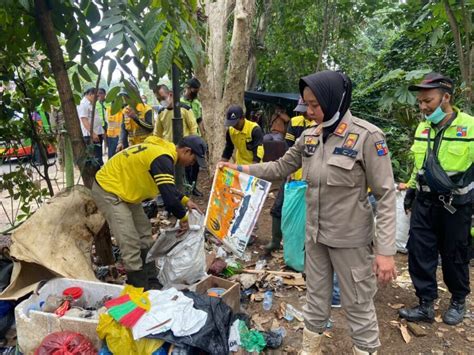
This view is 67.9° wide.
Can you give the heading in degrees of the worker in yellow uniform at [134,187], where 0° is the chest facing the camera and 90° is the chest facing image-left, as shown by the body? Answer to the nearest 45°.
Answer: approximately 270°

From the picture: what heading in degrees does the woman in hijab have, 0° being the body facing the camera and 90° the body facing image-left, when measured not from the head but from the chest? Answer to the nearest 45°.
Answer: approximately 45°

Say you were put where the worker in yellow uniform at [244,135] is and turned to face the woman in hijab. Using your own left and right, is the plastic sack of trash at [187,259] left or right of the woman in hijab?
right

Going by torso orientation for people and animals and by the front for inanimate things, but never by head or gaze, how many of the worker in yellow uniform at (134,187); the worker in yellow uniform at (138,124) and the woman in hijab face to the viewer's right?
1

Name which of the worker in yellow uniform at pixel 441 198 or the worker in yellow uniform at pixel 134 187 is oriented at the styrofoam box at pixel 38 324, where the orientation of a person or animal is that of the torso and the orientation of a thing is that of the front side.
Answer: the worker in yellow uniform at pixel 441 198

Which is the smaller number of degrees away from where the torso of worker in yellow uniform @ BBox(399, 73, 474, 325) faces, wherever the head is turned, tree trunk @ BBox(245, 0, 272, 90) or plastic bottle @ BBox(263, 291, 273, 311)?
the plastic bottle

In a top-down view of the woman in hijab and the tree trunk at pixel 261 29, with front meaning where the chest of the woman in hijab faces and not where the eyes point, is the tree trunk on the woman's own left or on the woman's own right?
on the woman's own right

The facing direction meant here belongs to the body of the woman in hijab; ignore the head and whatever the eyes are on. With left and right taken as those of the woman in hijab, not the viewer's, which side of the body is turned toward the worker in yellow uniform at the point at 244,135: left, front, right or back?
right

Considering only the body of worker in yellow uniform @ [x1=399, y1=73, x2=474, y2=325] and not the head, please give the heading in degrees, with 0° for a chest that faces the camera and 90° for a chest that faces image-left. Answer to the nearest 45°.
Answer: approximately 45°

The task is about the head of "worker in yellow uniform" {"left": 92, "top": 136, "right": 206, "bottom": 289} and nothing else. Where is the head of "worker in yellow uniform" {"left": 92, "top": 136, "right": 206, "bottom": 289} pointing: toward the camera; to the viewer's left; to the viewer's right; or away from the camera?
to the viewer's right

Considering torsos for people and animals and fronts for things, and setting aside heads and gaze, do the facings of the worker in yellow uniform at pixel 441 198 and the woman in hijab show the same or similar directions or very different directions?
same or similar directions

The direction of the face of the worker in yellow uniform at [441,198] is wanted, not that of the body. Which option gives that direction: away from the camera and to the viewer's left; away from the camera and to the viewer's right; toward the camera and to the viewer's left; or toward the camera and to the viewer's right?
toward the camera and to the viewer's left

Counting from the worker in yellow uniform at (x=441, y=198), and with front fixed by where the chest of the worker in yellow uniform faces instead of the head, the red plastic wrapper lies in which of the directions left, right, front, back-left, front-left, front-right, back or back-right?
front

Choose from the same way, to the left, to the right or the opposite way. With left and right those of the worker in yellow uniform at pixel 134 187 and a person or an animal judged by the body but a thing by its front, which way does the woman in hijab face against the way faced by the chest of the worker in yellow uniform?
the opposite way

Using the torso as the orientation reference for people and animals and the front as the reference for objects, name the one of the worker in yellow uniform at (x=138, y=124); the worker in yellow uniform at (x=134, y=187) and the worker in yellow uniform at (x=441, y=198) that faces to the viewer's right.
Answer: the worker in yellow uniform at (x=134, y=187)

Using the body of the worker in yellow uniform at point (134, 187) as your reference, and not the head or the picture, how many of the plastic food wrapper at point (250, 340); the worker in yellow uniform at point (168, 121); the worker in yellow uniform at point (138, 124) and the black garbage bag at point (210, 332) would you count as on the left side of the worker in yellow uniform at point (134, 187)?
2
